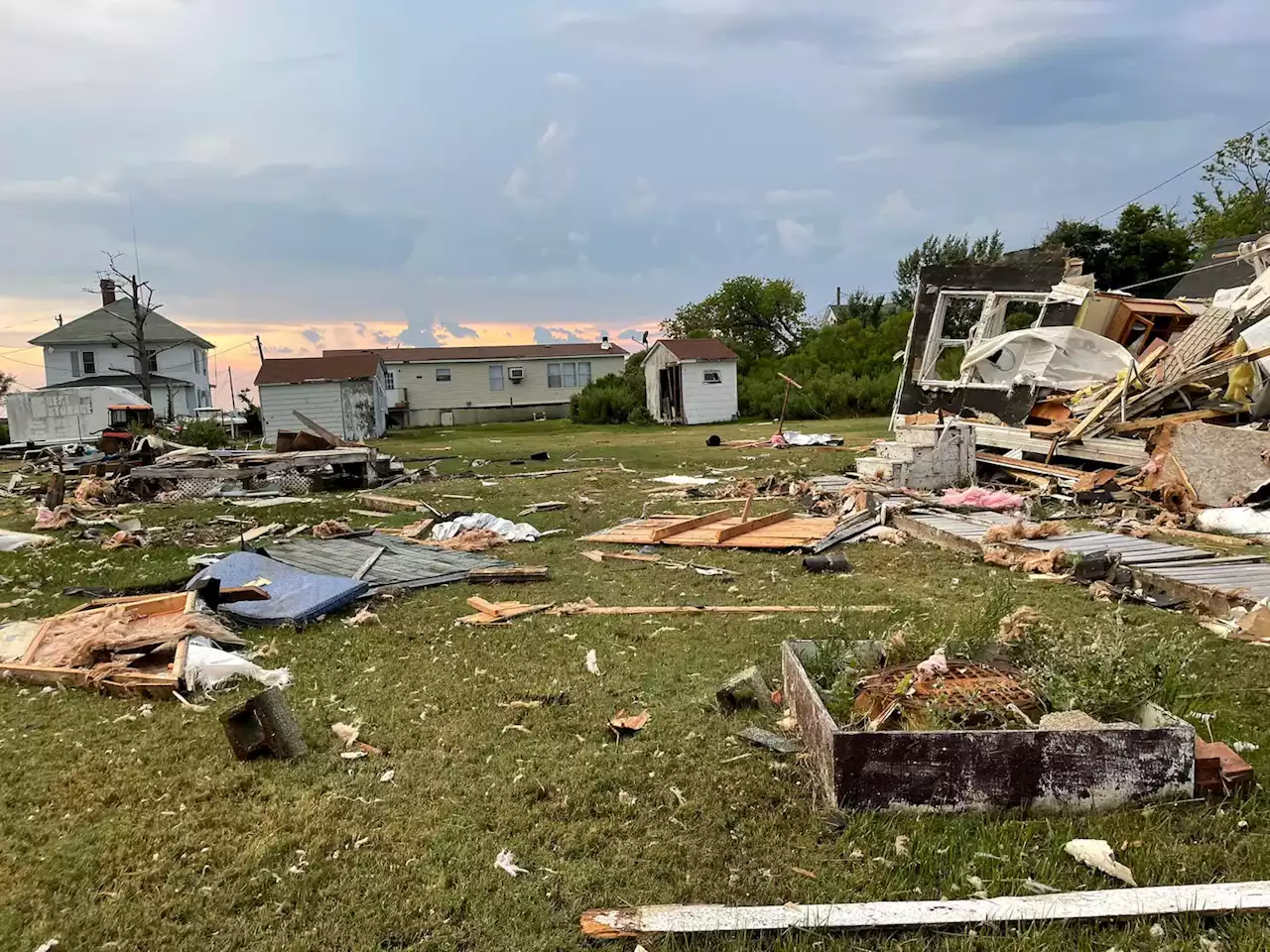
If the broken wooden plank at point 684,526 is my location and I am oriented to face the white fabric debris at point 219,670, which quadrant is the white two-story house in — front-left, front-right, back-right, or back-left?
back-right

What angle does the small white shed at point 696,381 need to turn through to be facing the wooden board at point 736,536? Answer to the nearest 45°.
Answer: approximately 45° to its left

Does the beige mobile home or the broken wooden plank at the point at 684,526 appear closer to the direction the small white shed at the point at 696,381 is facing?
the broken wooden plank

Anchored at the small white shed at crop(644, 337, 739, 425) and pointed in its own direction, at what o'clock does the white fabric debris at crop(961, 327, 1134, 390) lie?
The white fabric debris is roughly at 10 o'clock from the small white shed.

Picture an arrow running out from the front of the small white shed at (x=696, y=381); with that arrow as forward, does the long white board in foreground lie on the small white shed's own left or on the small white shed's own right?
on the small white shed's own left

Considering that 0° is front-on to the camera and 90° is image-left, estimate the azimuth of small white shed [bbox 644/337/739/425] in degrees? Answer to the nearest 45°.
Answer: approximately 45°

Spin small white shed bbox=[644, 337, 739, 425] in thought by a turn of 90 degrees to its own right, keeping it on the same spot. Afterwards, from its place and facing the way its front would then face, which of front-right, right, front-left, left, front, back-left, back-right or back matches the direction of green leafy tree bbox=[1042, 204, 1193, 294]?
back-right

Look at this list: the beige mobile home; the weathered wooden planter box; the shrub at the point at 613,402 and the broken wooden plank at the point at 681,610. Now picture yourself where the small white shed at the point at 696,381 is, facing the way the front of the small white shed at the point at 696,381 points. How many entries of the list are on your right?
2

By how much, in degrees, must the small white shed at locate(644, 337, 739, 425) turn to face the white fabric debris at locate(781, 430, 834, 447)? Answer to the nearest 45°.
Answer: approximately 45° to its left

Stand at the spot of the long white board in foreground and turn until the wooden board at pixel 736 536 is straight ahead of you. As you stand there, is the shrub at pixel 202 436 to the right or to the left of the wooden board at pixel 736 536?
left

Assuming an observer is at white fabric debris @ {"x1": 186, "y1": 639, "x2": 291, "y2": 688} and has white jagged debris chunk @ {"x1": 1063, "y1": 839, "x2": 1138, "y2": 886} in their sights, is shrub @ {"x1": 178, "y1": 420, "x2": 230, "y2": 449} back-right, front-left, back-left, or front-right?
back-left

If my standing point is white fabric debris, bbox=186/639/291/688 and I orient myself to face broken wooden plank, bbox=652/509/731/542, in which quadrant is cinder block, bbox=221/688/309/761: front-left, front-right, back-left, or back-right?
back-right
